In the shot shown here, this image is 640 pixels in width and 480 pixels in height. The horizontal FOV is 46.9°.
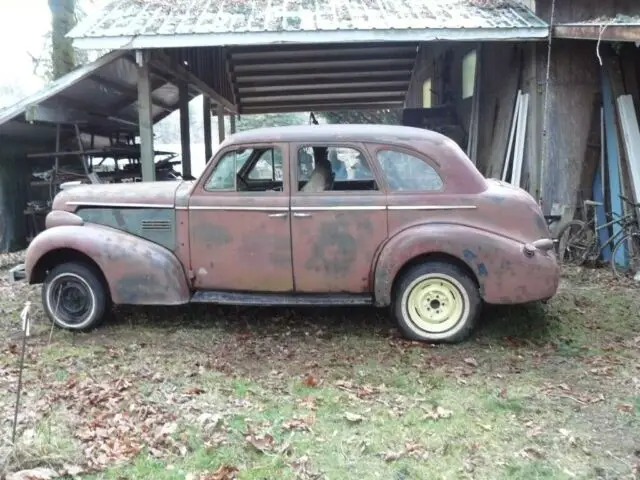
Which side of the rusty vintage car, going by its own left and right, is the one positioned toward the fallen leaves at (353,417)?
left

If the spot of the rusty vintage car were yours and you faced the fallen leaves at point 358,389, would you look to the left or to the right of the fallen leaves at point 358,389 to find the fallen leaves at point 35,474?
right

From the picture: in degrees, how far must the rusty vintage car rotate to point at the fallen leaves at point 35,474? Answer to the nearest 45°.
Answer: approximately 45° to its left

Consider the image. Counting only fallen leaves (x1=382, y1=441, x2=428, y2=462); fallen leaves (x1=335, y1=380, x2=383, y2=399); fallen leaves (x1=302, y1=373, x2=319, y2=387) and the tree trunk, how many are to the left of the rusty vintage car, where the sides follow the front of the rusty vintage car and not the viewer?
3

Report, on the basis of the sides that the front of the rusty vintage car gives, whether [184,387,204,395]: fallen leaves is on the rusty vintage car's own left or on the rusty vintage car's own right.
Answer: on the rusty vintage car's own left

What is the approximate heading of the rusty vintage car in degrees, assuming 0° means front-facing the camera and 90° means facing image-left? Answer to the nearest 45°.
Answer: approximately 90°

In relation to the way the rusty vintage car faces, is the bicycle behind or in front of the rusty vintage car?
behind

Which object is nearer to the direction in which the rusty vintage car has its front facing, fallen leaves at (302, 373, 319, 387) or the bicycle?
the fallen leaves

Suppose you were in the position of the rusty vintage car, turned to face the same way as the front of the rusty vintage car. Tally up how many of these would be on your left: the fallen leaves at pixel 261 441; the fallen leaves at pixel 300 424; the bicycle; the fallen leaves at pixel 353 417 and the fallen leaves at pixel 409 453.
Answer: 4

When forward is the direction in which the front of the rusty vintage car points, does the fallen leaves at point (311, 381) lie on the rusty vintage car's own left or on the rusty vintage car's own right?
on the rusty vintage car's own left

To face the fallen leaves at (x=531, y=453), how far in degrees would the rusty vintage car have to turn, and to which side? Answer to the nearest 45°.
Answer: approximately 135° to its left

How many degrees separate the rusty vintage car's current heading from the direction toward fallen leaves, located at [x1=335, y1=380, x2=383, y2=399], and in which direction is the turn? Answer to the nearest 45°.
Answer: approximately 90° to its left

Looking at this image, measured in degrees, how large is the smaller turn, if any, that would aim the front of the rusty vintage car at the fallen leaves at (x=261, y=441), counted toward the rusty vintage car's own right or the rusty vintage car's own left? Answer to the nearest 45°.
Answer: approximately 90° to the rusty vintage car's own left

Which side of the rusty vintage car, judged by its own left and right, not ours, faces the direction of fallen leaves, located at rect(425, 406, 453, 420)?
left
